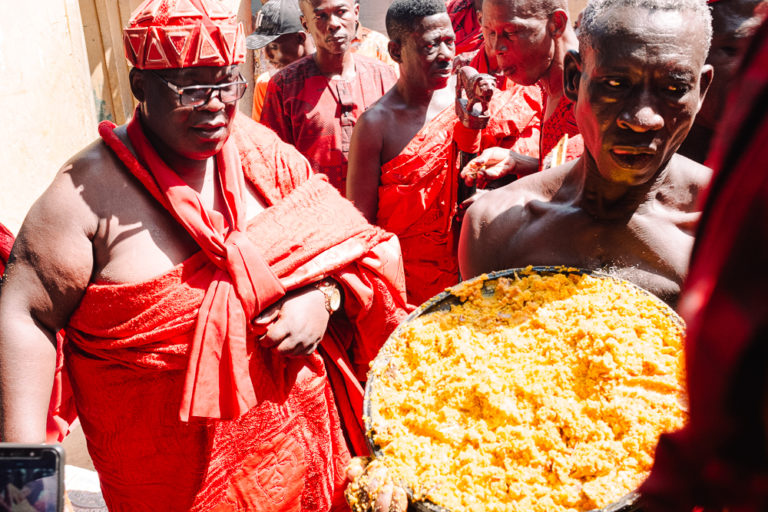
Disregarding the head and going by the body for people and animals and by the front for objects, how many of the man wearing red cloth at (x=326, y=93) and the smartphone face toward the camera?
2

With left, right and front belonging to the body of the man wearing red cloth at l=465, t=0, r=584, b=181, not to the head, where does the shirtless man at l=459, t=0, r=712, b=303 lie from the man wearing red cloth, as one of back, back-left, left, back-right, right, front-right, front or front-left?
front-left

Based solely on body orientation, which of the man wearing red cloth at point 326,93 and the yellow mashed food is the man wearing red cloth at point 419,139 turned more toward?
the yellow mashed food

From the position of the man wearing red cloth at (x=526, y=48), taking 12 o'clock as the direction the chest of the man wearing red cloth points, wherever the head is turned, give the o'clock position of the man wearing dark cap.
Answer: The man wearing dark cap is roughly at 3 o'clock from the man wearing red cloth.

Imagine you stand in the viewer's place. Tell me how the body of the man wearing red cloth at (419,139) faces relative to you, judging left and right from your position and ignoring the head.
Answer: facing the viewer and to the right of the viewer

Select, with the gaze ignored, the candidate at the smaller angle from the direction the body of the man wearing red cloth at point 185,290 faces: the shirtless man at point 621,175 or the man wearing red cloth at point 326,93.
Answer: the shirtless man

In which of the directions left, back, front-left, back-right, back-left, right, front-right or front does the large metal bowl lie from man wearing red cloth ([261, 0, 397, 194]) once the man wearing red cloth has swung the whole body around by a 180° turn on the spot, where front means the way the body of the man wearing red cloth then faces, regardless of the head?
back

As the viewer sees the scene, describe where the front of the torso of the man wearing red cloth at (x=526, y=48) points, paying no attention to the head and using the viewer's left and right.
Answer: facing the viewer and to the left of the viewer

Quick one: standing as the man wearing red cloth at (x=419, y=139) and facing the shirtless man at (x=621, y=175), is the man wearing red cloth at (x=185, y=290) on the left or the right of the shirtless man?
right

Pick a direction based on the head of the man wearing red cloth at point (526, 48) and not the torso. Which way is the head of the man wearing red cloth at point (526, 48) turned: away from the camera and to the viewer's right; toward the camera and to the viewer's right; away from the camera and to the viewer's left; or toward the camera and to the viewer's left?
toward the camera and to the viewer's left

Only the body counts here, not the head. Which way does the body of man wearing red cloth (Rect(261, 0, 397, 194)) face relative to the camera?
toward the camera

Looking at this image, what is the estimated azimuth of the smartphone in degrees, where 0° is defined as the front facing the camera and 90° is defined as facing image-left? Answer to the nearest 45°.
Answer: approximately 0°
